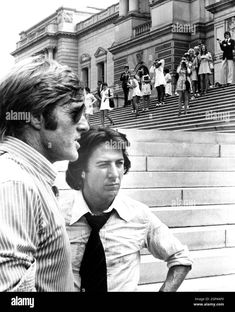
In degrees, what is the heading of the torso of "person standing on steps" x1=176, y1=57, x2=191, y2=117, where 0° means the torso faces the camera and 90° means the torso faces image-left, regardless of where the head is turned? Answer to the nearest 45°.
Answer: approximately 0°

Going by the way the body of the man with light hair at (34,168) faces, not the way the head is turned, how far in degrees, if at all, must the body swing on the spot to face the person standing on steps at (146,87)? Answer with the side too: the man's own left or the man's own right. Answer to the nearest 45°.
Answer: approximately 90° to the man's own left

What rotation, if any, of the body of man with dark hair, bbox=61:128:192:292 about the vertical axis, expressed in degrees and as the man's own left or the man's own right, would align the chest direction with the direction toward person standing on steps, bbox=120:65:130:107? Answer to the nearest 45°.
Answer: approximately 180°

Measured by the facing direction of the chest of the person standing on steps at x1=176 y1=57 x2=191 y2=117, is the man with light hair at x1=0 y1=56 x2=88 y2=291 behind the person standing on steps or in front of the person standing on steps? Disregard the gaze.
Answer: in front

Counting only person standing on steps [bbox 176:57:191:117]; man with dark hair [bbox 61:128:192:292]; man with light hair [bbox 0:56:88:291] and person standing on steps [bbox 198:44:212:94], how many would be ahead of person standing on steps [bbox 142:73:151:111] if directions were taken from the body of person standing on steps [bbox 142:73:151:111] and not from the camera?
2

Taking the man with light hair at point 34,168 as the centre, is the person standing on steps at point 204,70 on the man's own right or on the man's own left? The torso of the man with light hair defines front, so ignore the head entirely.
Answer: on the man's own left

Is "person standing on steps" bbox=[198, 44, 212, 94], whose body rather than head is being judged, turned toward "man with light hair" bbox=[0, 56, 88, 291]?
yes

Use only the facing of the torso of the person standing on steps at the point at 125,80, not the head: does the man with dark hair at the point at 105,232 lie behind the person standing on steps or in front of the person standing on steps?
in front

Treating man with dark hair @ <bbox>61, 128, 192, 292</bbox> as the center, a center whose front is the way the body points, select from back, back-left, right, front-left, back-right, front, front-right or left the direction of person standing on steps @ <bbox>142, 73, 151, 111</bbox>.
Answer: back

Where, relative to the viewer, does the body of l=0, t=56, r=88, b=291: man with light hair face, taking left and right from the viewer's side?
facing to the right of the viewer
